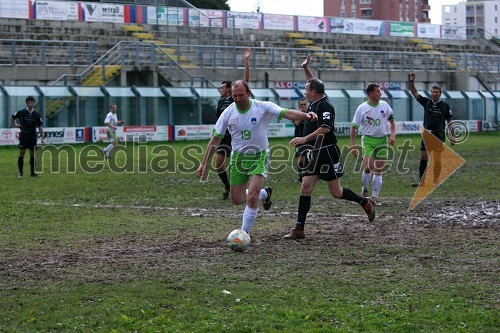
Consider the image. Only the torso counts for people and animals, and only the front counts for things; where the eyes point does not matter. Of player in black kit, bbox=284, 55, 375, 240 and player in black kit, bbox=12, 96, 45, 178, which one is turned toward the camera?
player in black kit, bbox=12, 96, 45, 178

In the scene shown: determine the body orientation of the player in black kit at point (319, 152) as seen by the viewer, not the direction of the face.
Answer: to the viewer's left

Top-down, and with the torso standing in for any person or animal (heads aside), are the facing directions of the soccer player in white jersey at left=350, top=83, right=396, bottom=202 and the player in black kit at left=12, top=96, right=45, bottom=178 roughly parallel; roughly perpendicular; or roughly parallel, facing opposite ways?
roughly parallel

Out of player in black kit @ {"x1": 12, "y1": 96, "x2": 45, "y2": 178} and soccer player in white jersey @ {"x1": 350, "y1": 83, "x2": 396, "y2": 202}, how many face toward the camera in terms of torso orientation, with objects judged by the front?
2

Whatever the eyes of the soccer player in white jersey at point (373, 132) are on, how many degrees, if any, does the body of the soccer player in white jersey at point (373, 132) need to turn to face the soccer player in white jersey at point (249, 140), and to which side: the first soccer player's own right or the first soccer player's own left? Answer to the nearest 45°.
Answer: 0° — they already face them

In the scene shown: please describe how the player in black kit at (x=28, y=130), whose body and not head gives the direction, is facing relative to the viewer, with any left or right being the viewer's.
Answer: facing the viewer

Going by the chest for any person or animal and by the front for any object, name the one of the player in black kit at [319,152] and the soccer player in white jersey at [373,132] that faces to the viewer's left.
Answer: the player in black kit

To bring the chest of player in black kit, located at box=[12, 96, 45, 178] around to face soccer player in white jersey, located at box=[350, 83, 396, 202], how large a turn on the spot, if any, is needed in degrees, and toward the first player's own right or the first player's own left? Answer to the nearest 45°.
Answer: approximately 45° to the first player's own left

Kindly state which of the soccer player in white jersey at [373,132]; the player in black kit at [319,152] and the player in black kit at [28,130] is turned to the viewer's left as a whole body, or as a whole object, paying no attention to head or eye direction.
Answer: the player in black kit at [319,152]

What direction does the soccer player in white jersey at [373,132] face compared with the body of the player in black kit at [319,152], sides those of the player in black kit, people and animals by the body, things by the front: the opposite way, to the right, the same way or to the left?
to the left

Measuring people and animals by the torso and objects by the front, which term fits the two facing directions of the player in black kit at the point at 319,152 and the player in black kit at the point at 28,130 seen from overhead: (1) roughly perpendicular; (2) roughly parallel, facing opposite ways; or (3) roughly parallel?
roughly perpendicular

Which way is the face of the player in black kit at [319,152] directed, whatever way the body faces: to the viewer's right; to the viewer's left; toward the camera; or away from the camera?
to the viewer's left

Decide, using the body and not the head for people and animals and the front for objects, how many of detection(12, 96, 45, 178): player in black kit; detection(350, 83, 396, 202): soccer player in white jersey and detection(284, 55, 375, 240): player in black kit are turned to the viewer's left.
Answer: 1

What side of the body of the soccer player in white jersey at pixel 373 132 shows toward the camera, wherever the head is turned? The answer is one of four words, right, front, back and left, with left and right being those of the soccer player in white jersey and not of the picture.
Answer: front
